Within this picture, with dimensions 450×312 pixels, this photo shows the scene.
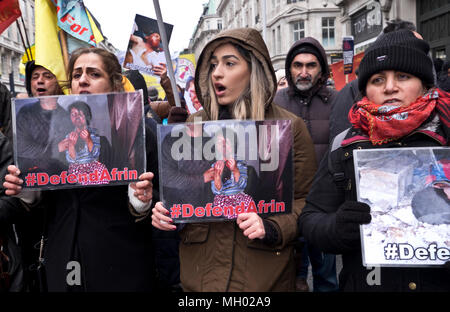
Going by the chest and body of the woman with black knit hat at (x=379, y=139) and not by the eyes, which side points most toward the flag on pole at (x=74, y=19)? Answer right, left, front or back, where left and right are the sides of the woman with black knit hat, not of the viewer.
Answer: right

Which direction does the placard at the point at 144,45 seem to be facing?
toward the camera

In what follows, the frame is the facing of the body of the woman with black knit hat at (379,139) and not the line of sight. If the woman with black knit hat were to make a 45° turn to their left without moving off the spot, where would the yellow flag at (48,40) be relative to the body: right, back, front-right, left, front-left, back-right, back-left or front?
back-right

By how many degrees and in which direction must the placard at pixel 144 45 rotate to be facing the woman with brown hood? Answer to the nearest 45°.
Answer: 0° — it already faces them

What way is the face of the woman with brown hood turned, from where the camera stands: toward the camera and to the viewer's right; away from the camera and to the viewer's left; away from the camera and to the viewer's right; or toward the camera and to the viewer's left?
toward the camera and to the viewer's left

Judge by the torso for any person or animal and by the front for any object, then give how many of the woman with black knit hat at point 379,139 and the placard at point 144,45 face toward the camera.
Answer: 2

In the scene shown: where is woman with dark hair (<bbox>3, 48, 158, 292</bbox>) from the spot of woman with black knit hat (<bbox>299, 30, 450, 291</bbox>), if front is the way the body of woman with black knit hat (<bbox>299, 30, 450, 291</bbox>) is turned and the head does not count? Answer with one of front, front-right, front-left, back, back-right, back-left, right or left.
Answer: right

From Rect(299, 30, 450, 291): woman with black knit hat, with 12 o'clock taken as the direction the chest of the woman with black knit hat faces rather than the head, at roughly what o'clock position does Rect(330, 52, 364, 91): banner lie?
The banner is roughly at 6 o'clock from the woman with black knit hat.

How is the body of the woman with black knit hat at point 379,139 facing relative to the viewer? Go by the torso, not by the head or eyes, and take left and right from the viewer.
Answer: facing the viewer
